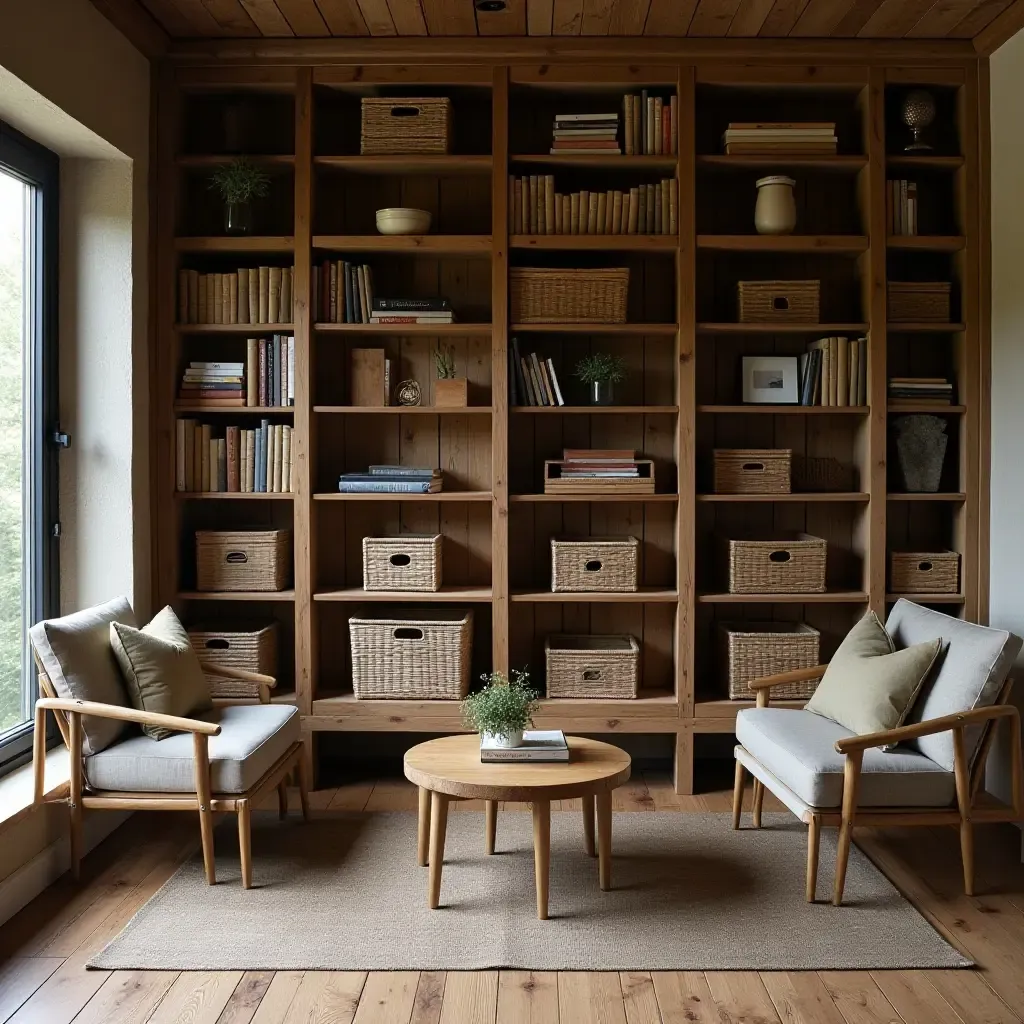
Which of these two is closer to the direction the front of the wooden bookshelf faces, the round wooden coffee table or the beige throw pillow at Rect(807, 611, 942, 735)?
the round wooden coffee table

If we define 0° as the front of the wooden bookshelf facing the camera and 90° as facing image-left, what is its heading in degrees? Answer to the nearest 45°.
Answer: approximately 0°

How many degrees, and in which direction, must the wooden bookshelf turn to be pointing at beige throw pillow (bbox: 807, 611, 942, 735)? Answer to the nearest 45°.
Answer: approximately 45° to its left

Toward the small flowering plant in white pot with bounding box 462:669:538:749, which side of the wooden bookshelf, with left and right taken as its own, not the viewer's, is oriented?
front

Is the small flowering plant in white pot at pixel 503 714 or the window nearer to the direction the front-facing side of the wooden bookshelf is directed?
the small flowering plant in white pot

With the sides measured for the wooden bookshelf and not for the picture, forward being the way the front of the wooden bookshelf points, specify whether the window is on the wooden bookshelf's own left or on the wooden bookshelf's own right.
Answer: on the wooden bookshelf's own right

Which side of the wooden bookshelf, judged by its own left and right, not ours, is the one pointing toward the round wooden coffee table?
front

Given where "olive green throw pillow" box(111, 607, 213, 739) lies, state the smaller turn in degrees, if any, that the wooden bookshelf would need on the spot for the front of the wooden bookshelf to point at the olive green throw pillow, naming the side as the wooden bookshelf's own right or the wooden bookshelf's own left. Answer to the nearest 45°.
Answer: approximately 45° to the wooden bookshelf's own right

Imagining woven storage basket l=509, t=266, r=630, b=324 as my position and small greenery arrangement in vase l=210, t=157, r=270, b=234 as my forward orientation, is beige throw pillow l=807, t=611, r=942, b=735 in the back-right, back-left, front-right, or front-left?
back-left
